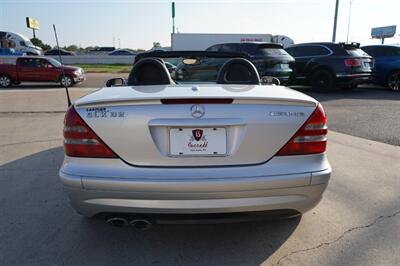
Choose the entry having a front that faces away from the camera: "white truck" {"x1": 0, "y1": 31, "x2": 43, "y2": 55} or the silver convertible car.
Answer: the silver convertible car

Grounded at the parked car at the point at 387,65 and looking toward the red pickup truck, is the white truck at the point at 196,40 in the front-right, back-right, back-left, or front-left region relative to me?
front-right

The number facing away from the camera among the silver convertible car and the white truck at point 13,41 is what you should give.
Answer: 1

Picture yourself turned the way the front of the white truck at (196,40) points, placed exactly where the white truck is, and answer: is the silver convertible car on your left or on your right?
on your right

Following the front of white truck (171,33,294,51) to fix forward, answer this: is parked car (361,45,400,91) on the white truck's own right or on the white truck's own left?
on the white truck's own right

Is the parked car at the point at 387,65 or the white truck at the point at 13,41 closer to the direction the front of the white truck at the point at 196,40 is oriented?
the parked car

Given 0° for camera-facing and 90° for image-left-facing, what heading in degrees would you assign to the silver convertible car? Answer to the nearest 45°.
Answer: approximately 180°

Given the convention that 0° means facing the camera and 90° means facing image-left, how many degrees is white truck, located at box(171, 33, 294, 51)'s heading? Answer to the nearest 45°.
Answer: approximately 270°

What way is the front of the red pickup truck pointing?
to the viewer's right

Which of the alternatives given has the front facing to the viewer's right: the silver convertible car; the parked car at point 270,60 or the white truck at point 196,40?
the white truck
